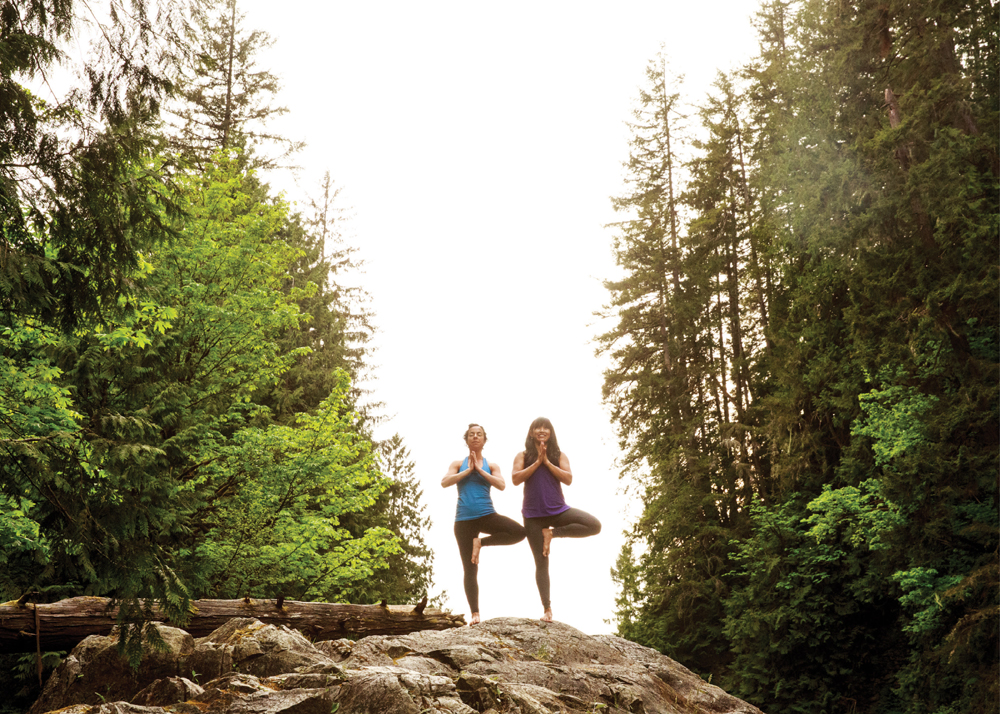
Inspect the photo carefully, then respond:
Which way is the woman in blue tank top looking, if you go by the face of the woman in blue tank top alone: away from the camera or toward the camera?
toward the camera

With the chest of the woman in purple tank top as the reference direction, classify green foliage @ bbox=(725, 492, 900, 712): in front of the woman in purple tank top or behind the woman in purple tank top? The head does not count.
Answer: behind

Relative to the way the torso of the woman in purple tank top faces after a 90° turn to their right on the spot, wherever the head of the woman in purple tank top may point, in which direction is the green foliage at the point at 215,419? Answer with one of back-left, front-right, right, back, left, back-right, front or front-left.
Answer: front-right

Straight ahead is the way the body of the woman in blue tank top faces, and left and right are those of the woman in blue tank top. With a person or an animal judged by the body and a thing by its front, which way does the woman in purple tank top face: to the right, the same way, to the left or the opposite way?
the same way

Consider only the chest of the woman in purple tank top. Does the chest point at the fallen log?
no

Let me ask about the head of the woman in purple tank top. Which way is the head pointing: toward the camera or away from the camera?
toward the camera

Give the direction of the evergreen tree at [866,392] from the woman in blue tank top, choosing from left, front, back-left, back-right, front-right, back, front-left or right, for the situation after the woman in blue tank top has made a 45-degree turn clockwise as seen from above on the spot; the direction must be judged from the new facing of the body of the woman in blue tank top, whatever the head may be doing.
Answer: back

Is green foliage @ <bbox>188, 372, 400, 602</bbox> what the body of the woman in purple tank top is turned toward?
no

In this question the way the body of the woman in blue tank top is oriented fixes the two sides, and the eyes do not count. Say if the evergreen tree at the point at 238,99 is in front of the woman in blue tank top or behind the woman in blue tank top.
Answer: behind

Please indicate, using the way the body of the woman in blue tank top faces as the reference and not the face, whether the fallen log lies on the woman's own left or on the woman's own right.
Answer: on the woman's own right

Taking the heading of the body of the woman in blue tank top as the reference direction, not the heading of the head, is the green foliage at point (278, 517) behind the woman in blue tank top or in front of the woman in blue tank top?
behind

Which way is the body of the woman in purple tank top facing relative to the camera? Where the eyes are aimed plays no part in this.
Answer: toward the camera

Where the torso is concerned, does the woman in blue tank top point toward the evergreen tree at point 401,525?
no

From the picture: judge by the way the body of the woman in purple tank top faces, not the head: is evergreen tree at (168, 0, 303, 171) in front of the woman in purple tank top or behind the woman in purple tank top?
behind

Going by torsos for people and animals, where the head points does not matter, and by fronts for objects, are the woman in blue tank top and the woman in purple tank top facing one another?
no

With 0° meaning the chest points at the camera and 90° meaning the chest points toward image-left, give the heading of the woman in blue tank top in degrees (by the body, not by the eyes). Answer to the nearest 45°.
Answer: approximately 0°
